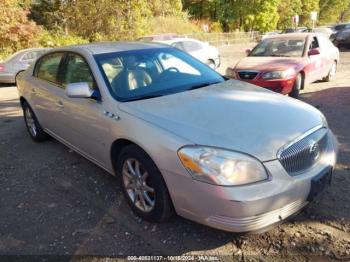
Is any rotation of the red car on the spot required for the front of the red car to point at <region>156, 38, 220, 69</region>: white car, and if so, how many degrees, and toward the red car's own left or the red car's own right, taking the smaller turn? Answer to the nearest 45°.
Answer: approximately 90° to the red car's own right

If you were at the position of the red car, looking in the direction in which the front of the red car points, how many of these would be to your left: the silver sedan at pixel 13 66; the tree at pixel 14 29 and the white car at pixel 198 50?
0

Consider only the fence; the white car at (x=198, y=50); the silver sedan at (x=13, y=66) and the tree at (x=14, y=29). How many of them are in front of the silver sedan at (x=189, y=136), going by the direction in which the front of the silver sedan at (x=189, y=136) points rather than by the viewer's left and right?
0

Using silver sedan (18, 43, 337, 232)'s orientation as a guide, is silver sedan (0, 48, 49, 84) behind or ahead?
behind

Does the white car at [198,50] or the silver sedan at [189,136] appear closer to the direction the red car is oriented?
the silver sedan

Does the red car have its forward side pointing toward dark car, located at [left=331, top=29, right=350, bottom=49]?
no

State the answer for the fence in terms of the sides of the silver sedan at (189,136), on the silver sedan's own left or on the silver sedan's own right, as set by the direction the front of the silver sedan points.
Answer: on the silver sedan's own left

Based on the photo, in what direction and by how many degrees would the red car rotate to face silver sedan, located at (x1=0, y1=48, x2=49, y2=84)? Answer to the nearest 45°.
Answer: approximately 45° to its right

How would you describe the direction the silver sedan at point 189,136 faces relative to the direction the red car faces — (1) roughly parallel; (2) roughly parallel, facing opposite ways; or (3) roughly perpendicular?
roughly perpendicular

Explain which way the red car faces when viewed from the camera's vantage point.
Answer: facing the viewer and to the left of the viewer

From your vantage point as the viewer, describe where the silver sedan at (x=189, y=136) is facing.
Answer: facing the viewer and to the right of the viewer

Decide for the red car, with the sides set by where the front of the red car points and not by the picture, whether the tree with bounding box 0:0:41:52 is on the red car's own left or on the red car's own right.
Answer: on the red car's own right

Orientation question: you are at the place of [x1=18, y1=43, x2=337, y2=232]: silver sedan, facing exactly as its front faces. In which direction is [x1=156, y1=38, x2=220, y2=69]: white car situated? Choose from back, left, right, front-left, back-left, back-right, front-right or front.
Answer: back-left

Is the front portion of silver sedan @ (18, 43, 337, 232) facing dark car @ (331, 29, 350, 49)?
no

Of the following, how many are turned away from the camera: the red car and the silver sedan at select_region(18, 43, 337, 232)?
0
